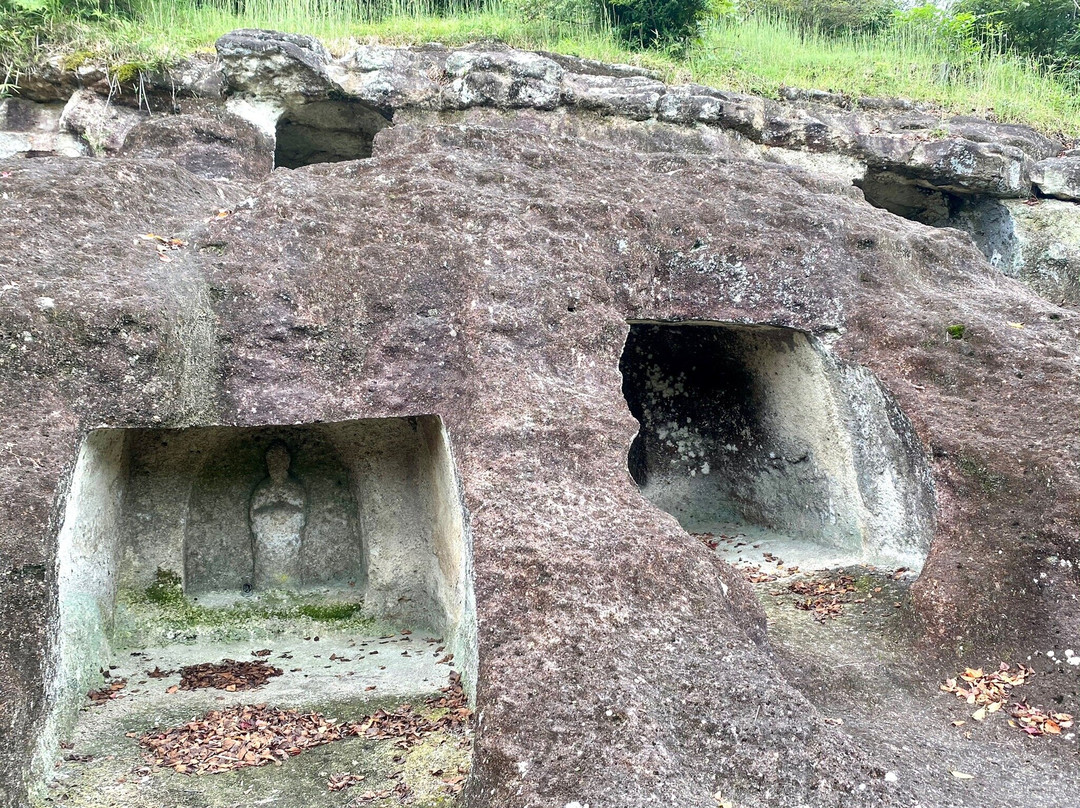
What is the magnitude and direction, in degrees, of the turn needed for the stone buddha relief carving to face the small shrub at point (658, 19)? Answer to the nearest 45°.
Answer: approximately 135° to its left

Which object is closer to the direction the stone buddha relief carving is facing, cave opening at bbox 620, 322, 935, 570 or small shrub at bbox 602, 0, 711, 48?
the cave opening

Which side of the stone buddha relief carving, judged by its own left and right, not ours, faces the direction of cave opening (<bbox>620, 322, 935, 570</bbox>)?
left

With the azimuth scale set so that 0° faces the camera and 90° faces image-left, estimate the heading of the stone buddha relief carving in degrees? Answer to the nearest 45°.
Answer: approximately 0°
